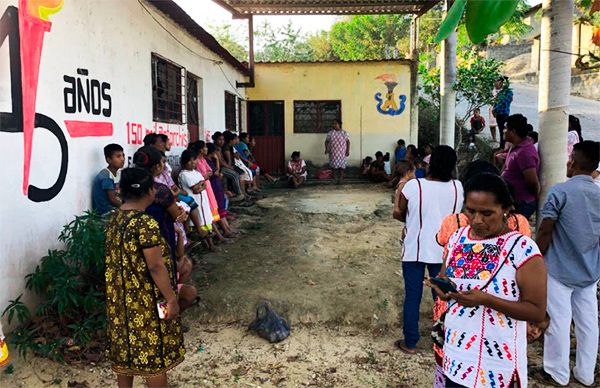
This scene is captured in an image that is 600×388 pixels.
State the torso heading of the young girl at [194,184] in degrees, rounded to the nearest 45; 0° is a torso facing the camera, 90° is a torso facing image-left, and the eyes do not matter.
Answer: approximately 315°

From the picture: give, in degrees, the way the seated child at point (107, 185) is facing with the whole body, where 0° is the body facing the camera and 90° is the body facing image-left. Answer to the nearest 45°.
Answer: approximately 270°

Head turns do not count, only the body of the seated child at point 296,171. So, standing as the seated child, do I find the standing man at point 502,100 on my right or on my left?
on my left

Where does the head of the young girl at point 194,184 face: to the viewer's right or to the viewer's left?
to the viewer's right

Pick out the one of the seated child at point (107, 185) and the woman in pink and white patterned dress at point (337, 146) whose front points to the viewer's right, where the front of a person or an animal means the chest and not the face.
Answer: the seated child

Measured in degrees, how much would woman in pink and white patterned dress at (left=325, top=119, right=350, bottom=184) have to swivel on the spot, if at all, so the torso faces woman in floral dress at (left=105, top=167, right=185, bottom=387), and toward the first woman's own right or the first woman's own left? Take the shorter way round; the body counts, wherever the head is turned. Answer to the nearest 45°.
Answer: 0° — they already face them

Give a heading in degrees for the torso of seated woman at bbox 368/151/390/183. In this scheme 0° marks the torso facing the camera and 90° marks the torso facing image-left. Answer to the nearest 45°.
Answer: approximately 45°

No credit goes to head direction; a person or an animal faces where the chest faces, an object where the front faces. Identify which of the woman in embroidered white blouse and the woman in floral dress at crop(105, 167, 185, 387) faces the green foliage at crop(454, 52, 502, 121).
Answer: the woman in floral dress

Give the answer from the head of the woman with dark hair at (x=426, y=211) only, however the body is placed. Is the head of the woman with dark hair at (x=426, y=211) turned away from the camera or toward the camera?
away from the camera

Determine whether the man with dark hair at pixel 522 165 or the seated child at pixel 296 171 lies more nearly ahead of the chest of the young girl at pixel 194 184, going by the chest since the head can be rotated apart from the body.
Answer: the man with dark hair

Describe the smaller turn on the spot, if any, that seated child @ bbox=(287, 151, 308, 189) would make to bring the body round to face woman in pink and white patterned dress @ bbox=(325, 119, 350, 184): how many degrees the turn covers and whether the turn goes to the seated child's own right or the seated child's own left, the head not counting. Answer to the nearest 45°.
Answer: approximately 90° to the seated child's own left

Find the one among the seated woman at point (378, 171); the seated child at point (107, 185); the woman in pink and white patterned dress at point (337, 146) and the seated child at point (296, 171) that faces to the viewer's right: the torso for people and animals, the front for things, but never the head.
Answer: the seated child at point (107, 185)

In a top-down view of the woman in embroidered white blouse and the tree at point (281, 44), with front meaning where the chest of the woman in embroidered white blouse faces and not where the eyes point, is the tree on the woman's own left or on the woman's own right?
on the woman's own right
